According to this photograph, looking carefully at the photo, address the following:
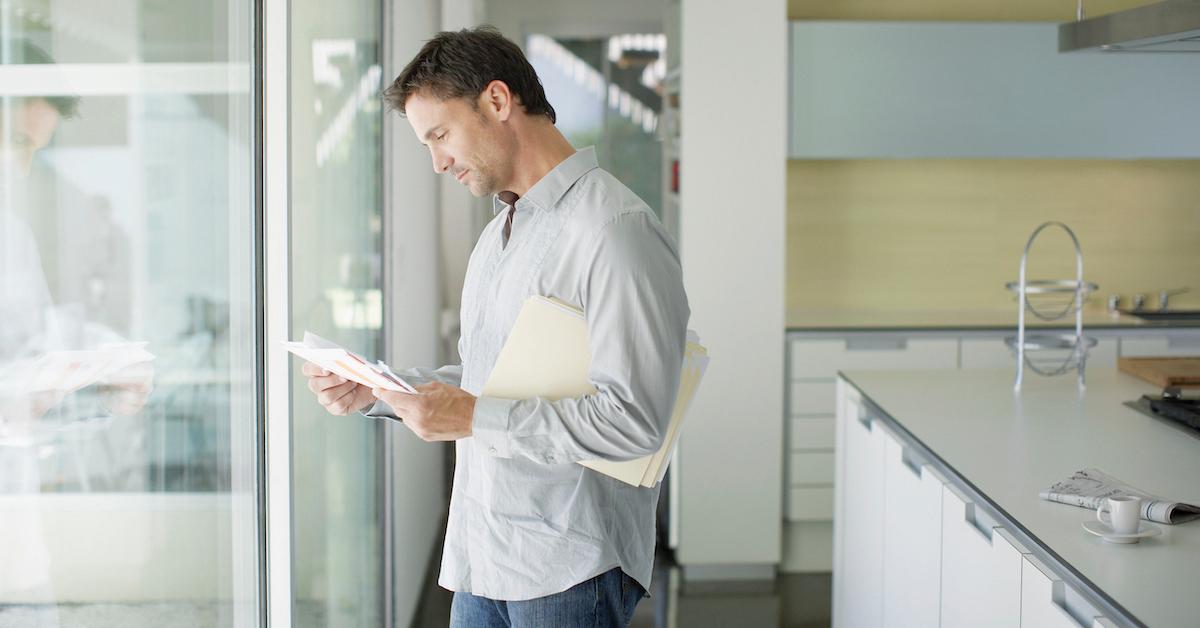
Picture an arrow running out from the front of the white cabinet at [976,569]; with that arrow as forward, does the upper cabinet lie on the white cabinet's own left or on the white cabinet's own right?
on the white cabinet's own right

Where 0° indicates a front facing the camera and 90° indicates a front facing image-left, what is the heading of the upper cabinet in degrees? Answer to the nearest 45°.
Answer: approximately 0°

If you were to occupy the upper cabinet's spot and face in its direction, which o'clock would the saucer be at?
The saucer is roughly at 12 o'clock from the upper cabinet.

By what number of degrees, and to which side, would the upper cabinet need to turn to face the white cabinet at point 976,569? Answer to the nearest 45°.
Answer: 0° — it already faces it
